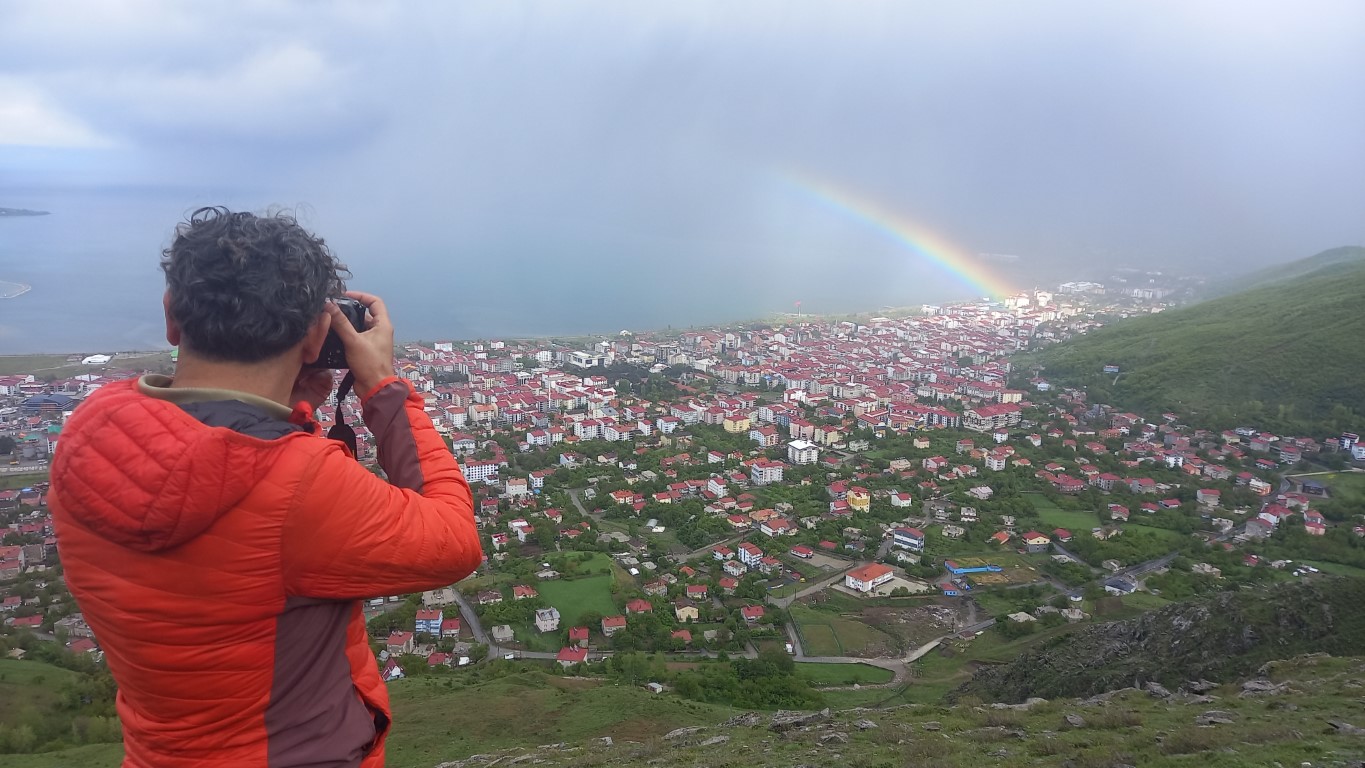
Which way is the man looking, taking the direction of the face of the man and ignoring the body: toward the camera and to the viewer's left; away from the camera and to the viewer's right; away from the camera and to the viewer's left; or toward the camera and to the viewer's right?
away from the camera and to the viewer's right

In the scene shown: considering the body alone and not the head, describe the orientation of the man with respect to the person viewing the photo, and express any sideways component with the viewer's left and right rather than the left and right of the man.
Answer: facing away from the viewer and to the right of the viewer

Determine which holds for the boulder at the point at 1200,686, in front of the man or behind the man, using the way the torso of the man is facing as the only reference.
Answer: in front

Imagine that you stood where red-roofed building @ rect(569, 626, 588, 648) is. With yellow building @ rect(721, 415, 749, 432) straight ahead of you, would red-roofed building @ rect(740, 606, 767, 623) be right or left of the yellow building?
right

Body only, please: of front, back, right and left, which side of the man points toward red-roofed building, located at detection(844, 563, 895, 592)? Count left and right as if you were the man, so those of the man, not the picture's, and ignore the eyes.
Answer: front

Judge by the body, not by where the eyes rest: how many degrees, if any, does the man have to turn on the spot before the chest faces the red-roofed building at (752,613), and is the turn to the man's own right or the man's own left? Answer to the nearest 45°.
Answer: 0° — they already face it

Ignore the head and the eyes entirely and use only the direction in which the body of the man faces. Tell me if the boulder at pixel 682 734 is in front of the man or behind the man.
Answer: in front

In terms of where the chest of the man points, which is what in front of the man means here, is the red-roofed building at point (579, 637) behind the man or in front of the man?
in front
